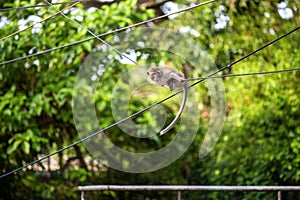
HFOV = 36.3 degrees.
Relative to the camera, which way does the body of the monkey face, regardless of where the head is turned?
to the viewer's left
